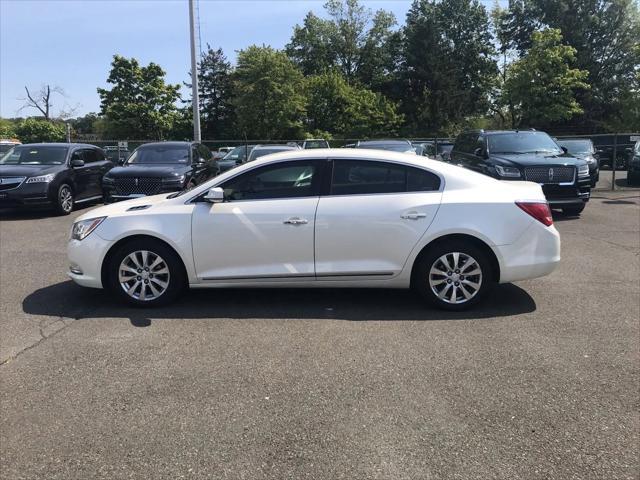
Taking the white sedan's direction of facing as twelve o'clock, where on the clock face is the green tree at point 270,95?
The green tree is roughly at 3 o'clock from the white sedan.

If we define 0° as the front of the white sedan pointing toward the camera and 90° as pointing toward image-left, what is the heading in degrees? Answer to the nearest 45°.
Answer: approximately 90°

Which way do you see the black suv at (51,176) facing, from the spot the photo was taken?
facing the viewer and to the left of the viewer

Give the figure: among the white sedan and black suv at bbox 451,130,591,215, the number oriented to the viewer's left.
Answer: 1

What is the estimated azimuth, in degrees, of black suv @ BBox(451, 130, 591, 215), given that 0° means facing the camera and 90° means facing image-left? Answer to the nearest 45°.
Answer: approximately 315°

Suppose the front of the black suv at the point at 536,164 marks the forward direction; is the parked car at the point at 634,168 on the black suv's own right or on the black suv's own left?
on the black suv's own left

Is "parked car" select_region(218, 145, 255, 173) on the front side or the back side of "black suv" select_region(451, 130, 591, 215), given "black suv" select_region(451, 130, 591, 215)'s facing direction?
on the back side

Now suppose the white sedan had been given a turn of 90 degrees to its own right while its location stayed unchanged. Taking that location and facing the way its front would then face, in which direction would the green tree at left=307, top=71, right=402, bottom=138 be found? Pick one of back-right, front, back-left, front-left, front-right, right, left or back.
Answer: front

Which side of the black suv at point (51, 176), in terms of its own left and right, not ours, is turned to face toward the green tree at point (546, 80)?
back

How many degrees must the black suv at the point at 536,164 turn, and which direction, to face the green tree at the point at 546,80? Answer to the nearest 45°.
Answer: approximately 135° to its left

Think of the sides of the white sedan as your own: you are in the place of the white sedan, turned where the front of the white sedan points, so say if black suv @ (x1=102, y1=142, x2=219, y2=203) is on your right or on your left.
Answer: on your right

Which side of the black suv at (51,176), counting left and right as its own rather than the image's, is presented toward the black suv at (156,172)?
left

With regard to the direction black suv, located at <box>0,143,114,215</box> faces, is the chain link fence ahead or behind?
behind

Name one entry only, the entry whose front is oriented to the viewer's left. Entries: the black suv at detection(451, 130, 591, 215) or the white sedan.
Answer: the white sedan

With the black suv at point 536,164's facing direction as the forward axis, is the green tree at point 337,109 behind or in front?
behind
